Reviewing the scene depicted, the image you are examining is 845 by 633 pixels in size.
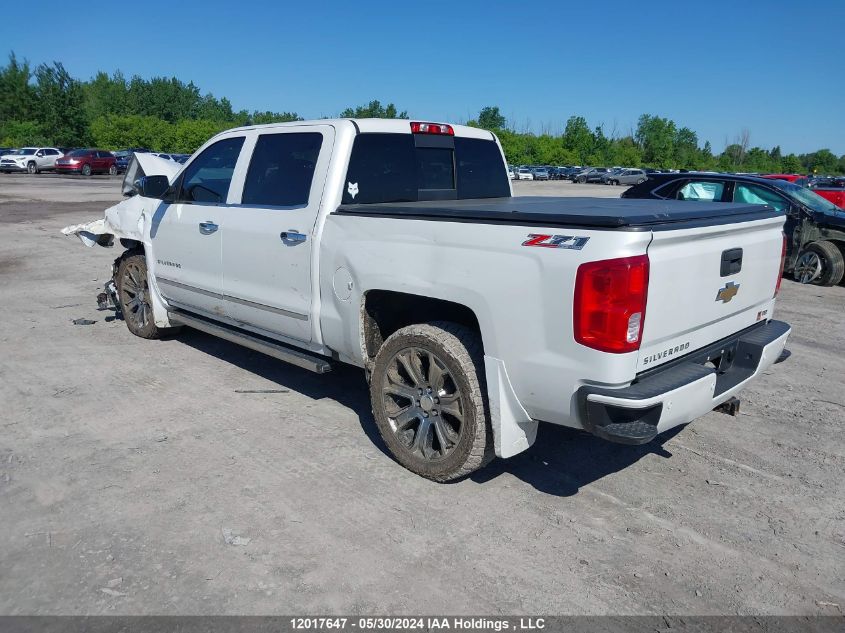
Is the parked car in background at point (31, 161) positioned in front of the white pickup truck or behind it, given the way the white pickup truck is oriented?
in front

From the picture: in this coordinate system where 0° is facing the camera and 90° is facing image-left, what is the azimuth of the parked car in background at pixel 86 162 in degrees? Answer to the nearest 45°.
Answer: approximately 45°

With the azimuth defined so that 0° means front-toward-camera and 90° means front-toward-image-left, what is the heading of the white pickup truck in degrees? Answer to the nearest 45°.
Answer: approximately 135°

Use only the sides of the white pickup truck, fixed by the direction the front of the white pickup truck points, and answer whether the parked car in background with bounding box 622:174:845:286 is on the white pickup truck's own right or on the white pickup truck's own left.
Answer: on the white pickup truck's own right

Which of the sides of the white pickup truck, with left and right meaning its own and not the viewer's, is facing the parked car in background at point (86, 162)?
front

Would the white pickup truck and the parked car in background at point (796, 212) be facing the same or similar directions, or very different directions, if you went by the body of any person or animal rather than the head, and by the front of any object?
very different directions

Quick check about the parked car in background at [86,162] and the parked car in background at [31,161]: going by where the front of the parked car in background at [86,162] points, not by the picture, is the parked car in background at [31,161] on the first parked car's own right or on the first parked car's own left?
on the first parked car's own right

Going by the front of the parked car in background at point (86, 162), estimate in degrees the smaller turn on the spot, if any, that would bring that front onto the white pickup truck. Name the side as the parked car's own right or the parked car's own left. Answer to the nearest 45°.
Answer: approximately 45° to the parked car's own left

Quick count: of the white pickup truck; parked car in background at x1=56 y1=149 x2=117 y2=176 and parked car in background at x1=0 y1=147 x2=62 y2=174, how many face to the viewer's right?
0

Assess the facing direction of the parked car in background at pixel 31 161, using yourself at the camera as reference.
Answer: facing the viewer and to the left of the viewer

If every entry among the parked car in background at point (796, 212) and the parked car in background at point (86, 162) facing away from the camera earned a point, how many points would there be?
0

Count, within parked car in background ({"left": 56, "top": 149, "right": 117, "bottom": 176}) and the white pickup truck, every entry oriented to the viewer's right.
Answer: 0
